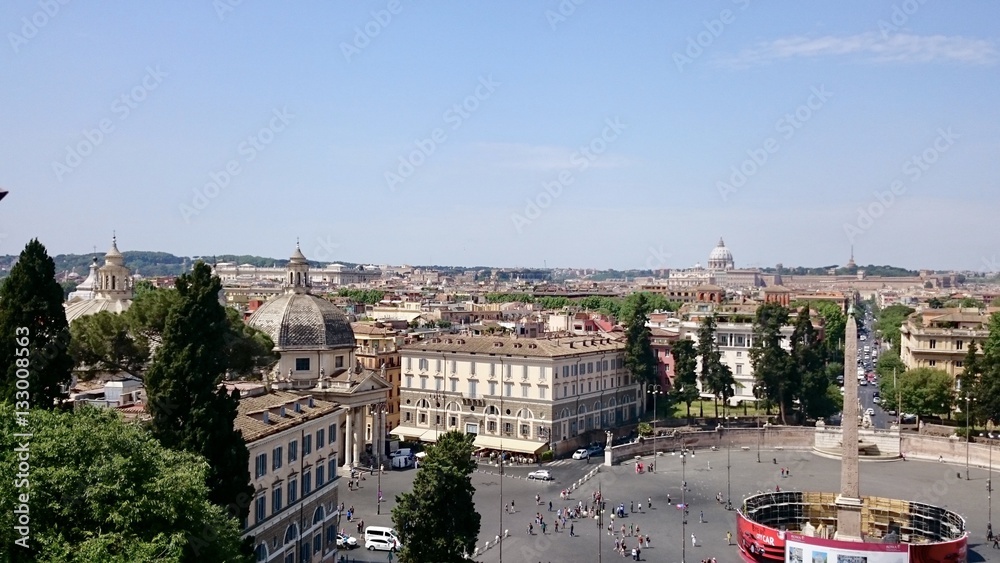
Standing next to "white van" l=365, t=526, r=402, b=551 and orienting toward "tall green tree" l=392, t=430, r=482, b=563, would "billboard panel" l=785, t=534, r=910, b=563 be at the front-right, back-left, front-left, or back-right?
front-left

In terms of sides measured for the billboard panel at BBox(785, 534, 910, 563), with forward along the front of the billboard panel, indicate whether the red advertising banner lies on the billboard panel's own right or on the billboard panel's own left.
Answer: on the billboard panel's own right

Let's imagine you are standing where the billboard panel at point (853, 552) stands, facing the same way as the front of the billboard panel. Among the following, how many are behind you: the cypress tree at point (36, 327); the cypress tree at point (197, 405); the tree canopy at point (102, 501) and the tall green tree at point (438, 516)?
0

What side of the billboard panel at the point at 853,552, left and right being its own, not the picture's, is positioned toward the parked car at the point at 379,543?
right

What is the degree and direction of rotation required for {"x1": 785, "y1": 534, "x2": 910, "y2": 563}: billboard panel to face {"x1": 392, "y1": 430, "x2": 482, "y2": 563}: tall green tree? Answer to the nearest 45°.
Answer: approximately 45° to its right

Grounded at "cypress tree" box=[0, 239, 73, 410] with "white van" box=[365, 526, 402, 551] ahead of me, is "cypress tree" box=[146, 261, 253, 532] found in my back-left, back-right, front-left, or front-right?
front-right

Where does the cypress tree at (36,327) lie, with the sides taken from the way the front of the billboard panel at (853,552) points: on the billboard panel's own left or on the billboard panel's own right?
on the billboard panel's own right

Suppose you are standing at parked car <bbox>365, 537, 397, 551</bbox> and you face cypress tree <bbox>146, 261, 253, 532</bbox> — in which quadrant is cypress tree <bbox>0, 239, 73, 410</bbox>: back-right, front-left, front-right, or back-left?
front-right

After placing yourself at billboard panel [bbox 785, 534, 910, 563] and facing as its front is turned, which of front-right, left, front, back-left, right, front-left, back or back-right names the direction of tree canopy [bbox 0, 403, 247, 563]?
front-right

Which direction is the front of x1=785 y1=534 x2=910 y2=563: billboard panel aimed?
toward the camera
